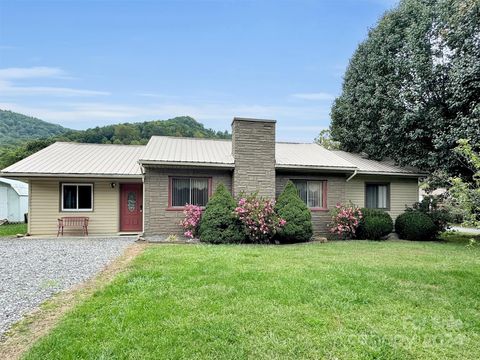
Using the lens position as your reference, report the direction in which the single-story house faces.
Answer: facing the viewer

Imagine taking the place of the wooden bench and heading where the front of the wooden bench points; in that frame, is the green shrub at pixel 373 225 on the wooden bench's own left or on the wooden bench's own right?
on the wooden bench's own left

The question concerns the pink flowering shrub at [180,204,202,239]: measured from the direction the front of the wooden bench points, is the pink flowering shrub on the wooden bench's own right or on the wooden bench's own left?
on the wooden bench's own left

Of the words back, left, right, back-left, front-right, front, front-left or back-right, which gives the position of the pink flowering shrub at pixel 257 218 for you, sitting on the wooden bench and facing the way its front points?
front-left

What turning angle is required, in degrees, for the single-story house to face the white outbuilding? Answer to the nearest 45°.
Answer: approximately 135° to its right

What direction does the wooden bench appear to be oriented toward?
toward the camera

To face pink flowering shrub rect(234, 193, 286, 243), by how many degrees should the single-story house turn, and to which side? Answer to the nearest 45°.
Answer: approximately 45° to its left

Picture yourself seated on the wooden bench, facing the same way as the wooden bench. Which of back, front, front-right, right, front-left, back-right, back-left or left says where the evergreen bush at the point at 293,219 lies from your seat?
front-left

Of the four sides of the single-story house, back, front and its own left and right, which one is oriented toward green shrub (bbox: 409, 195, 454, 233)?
left
